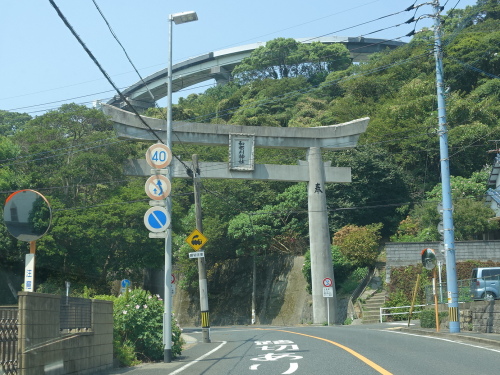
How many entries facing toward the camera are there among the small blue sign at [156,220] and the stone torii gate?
2

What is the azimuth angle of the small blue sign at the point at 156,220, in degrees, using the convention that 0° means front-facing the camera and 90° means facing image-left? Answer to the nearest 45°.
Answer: approximately 0°

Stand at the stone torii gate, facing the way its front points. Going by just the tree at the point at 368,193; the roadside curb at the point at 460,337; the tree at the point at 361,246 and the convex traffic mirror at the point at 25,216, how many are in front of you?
2
